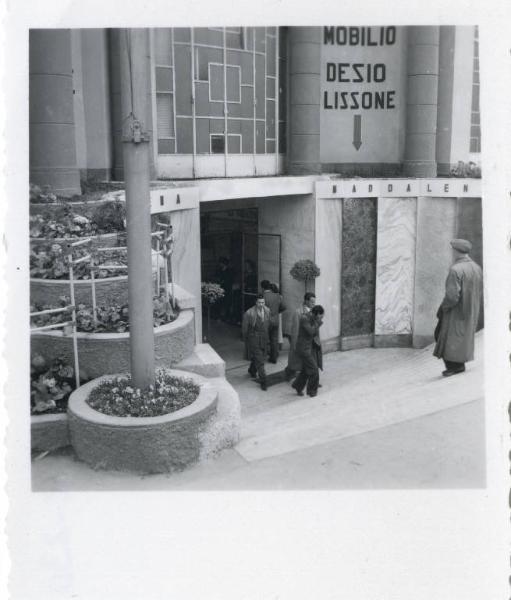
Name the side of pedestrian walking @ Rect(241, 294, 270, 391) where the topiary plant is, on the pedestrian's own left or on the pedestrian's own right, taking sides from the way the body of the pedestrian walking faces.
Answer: on the pedestrian's own left

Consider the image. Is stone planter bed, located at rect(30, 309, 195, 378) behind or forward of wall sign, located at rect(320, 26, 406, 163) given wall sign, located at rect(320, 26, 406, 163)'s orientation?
forward

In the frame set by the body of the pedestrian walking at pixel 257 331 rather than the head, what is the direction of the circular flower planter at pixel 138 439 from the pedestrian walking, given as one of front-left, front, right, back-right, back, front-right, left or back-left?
front-right

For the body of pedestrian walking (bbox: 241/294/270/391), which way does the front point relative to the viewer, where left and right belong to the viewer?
facing the viewer and to the right of the viewer

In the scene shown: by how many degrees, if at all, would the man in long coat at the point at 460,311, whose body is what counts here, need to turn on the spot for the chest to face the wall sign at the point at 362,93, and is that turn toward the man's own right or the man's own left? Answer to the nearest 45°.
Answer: approximately 45° to the man's own right

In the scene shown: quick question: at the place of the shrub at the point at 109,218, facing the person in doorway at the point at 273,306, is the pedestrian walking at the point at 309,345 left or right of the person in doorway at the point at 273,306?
right

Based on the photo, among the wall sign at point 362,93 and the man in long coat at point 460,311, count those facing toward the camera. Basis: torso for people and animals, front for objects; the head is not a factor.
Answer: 1

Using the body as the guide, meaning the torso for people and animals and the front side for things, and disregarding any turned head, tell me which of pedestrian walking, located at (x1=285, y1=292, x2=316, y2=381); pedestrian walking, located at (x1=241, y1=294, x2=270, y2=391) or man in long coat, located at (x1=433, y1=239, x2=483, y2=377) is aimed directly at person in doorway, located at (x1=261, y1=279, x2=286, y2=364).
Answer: the man in long coat

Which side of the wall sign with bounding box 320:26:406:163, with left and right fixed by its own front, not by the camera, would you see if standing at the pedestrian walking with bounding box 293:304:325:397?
front

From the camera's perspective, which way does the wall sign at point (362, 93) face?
toward the camera

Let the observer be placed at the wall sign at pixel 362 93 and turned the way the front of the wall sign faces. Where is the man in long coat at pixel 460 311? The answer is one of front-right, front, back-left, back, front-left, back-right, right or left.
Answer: front

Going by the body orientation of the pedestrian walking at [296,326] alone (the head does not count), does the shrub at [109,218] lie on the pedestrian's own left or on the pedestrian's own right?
on the pedestrian's own right

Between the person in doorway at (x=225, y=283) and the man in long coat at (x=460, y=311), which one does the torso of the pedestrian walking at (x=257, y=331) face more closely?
the man in long coat
